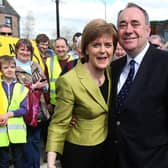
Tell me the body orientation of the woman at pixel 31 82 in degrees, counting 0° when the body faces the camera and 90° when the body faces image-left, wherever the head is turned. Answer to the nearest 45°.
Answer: approximately 0°

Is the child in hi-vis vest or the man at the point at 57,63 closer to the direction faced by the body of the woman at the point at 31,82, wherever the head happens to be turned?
the child in hi-vis vest

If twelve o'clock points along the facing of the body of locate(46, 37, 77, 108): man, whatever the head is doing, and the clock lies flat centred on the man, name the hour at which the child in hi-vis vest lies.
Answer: The child in hi-vis vest is roughly at 1 o'clock from the man.

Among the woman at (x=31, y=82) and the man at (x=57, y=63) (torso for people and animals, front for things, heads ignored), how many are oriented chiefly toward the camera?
2

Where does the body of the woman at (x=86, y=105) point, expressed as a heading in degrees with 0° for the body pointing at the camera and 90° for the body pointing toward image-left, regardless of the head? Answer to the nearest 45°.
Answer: approximately 315°

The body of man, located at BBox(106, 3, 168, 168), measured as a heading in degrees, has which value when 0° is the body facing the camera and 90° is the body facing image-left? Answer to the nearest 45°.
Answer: approximately 45°
